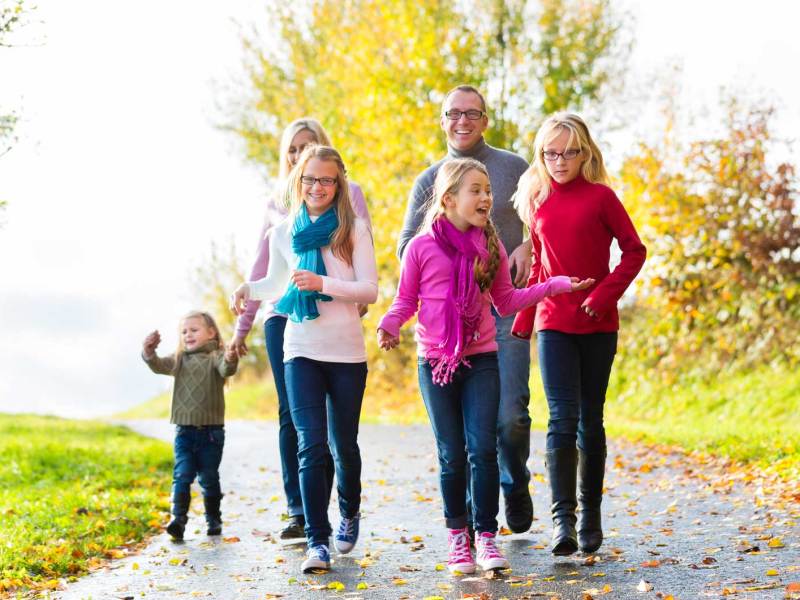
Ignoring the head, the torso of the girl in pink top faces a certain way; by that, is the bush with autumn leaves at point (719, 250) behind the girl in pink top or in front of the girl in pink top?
behind

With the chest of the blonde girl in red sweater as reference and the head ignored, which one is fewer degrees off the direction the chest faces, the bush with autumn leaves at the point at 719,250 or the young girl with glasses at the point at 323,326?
the young girl with glasses

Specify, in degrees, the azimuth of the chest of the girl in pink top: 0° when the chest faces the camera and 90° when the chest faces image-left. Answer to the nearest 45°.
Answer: approximately 0°

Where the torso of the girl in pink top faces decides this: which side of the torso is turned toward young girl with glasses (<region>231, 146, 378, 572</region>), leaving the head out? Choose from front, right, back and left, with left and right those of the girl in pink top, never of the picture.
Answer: right

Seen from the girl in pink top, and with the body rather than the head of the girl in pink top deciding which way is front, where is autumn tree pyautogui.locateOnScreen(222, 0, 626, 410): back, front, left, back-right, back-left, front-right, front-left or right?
back

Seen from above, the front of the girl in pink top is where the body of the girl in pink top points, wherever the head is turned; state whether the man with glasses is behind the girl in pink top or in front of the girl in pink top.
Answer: behind

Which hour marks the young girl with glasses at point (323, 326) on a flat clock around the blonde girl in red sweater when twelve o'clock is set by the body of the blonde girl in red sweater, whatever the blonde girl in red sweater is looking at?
The young girl with glasses is roughly at 3 o'clock from the blonde girl in red sweater.

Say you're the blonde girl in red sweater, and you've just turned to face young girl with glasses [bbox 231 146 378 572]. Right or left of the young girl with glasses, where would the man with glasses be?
right
